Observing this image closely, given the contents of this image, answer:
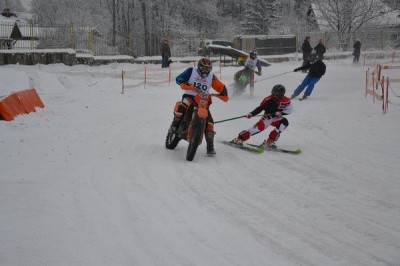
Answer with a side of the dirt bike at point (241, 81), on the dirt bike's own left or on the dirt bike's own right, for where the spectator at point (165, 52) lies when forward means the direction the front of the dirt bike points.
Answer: on the dirt bike's own right

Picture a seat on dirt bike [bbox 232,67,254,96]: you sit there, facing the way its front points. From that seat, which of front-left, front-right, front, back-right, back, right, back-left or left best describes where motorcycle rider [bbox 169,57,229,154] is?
front-left

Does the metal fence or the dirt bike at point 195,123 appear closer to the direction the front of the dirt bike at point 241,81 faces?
the dirt bike

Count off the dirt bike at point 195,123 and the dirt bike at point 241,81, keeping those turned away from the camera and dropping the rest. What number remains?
0

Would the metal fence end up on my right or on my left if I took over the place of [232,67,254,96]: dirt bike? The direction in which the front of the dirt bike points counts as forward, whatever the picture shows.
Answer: on my right

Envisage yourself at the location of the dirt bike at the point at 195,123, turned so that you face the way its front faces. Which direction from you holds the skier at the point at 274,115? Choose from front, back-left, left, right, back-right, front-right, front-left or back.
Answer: left

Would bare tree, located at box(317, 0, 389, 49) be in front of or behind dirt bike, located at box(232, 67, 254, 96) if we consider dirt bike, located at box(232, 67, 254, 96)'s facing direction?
behind

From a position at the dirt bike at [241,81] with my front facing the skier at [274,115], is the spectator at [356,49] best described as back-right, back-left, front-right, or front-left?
back-left

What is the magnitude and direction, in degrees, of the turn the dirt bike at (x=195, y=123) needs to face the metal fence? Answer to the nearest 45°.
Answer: approximately 135° to its left

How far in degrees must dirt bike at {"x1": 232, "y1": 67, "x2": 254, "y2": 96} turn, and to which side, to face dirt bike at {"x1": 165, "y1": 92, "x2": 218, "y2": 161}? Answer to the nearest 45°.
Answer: approximately 45° to its left
